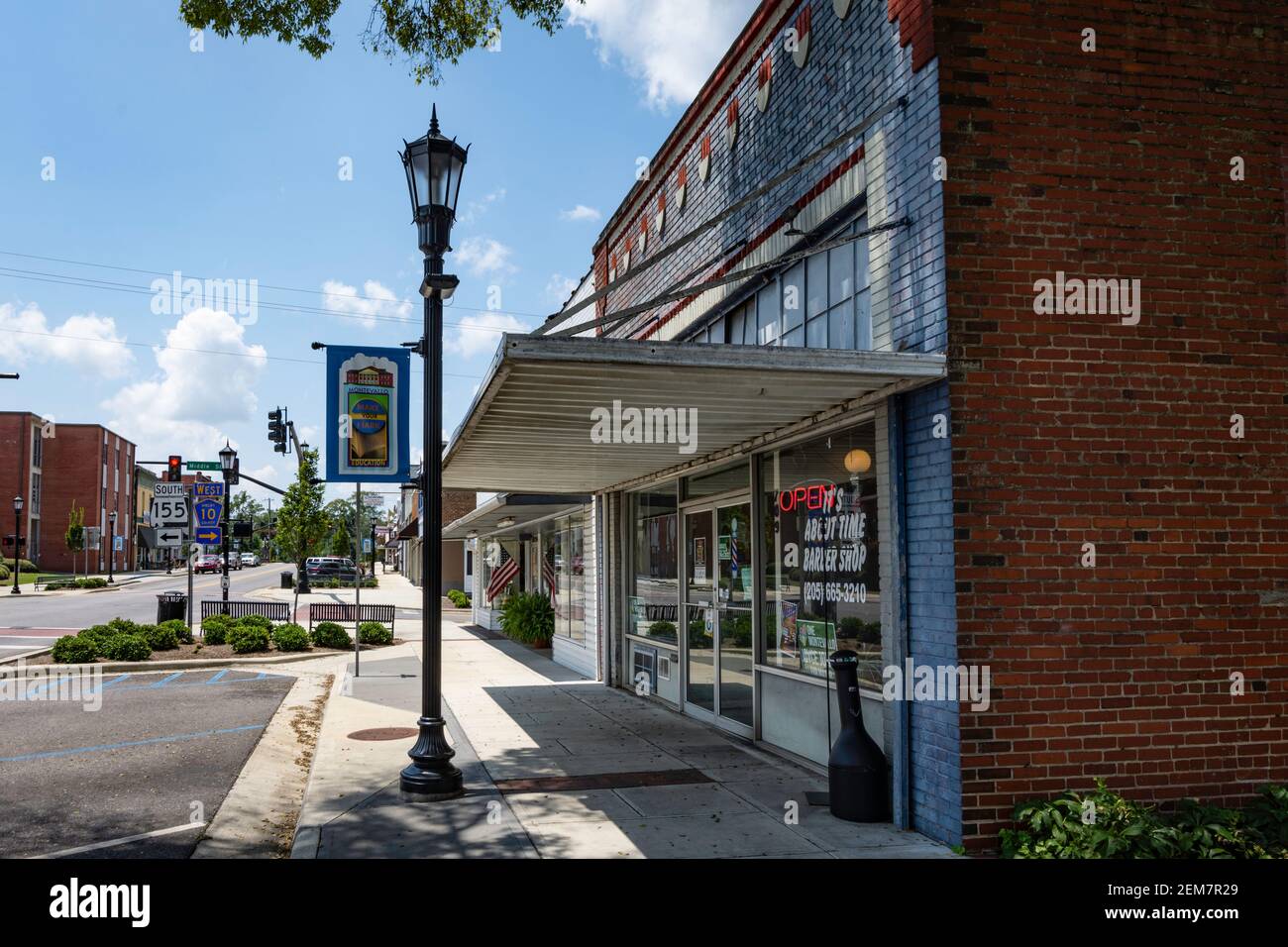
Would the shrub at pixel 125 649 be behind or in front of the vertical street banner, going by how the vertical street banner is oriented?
behind

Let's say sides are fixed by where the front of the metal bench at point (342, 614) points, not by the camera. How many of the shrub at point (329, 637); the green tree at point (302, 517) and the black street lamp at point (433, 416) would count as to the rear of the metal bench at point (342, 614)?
2

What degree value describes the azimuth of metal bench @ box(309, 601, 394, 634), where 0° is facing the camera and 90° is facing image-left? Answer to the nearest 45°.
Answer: approximately 180°

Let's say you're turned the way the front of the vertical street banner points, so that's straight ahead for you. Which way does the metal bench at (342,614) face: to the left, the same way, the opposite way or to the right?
the opposite way

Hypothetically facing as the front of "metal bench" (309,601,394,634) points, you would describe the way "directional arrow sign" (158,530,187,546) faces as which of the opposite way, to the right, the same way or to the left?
the opposite way

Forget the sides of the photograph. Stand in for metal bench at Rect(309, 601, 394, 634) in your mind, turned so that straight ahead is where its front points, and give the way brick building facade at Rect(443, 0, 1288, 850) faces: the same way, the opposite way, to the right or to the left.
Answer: to the left

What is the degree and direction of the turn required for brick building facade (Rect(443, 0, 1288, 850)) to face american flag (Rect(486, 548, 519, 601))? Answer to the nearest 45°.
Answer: approximately 90° to its right

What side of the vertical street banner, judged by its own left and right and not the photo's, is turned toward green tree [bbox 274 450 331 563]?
back

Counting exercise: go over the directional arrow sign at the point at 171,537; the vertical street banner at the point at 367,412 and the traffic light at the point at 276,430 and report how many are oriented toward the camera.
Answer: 2
